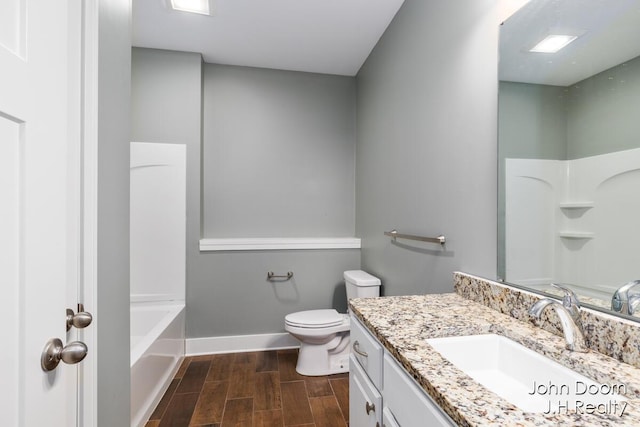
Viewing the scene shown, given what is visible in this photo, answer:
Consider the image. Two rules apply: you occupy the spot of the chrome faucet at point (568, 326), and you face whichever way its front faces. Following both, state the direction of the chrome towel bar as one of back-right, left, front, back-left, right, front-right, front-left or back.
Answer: right

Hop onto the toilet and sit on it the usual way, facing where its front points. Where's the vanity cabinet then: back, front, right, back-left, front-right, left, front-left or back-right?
left

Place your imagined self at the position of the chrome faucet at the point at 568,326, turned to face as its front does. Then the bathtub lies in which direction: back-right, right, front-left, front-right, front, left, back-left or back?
front-right

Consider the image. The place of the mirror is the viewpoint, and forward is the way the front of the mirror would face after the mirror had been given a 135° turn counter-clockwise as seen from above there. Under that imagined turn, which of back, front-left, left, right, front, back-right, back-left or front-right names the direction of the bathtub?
back

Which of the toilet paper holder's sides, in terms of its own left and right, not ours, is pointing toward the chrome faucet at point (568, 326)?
front

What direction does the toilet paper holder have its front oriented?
toward the camera

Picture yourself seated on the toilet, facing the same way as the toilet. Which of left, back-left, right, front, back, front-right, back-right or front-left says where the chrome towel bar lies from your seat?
back-left

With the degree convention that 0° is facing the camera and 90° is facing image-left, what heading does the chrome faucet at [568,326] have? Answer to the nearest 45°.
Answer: approximately 45°

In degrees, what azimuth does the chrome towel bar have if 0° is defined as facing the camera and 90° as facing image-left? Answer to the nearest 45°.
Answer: approximately 45°

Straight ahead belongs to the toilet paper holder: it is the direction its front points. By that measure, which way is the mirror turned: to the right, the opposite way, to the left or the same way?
to the right
